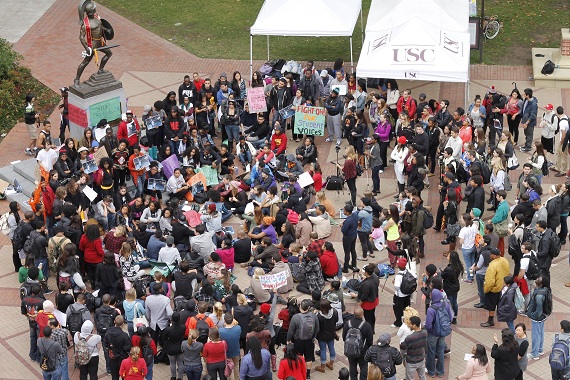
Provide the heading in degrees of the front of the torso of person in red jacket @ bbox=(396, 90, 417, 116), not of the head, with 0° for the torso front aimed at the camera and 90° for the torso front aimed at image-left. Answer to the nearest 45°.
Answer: approximately 45°

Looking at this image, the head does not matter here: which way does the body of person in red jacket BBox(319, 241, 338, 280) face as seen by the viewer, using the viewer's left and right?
facing away from the viewer and to the left of the viewer

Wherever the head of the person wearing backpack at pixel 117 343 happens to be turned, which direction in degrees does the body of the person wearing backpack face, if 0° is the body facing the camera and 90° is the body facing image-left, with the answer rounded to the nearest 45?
approximately 180°

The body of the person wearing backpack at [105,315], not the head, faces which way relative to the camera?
away from the camera

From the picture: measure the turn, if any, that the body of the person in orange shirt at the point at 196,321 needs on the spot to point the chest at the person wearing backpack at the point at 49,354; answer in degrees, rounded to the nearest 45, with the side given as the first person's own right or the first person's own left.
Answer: approximately 90° to the first person's own left

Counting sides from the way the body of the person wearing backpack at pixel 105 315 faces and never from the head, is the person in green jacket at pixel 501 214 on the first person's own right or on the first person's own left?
on the first person's own right

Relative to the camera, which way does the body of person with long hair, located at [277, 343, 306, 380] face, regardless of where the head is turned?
away from the camera

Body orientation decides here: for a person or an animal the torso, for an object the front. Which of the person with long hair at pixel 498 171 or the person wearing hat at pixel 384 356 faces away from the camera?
the person wearing hat

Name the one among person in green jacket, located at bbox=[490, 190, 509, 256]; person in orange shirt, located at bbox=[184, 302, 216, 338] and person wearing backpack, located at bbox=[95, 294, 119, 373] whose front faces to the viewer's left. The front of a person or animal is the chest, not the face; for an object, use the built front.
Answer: the person in green jacket

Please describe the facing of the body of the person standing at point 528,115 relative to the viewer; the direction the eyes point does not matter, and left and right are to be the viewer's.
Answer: facing to the left of the viewer
